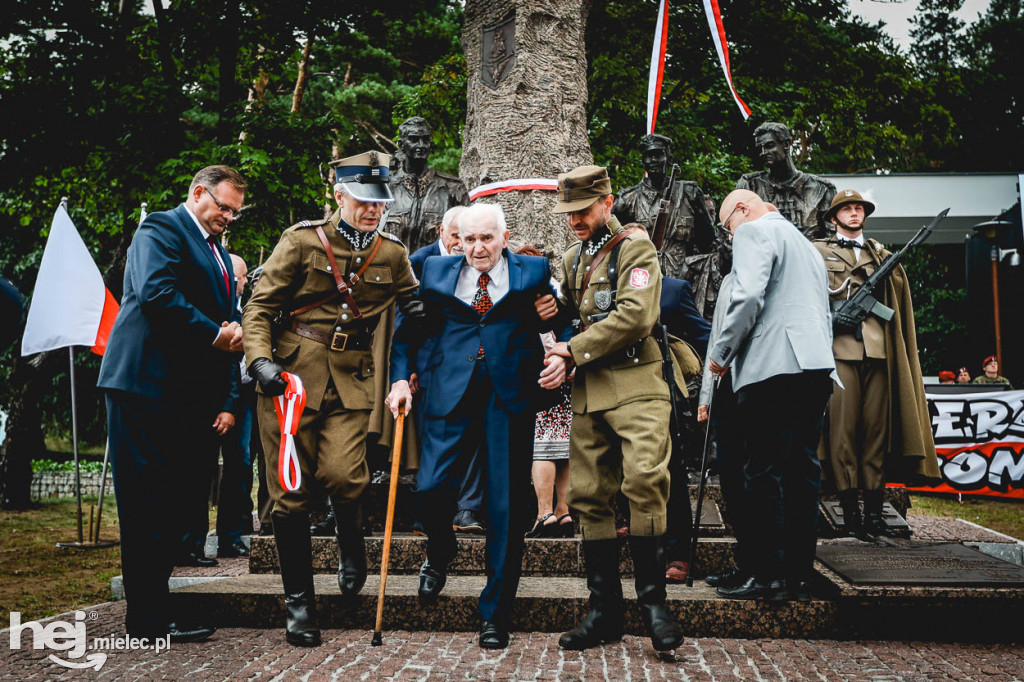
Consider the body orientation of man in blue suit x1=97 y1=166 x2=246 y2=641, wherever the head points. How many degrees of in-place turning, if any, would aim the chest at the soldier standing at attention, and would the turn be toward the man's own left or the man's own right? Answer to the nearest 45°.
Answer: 0° — they already face them

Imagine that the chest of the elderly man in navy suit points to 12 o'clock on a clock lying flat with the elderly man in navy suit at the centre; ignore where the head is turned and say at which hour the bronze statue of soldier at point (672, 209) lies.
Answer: The bronze statue of soldier is roughly at 7 o'clock from the elderly man in navy suit.

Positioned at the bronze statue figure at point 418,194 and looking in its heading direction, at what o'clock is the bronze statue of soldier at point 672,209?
The bronze statue of soldier is roughly at 9 o'clock from the bronze statue figure.

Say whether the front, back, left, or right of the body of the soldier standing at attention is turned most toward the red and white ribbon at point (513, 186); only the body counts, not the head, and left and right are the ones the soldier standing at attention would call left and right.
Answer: right

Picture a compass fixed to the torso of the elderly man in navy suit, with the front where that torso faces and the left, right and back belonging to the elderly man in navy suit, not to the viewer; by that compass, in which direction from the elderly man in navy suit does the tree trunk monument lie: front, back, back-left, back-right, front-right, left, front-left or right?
back

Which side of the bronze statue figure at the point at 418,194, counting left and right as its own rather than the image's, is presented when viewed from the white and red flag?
right

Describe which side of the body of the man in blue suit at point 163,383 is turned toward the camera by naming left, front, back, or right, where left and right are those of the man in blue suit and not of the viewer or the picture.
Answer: right

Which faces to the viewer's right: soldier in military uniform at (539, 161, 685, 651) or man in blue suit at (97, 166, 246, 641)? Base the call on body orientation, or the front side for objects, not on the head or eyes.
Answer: the man in blue suit

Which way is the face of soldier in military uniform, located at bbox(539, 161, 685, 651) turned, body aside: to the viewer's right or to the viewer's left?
to the viewer's left
